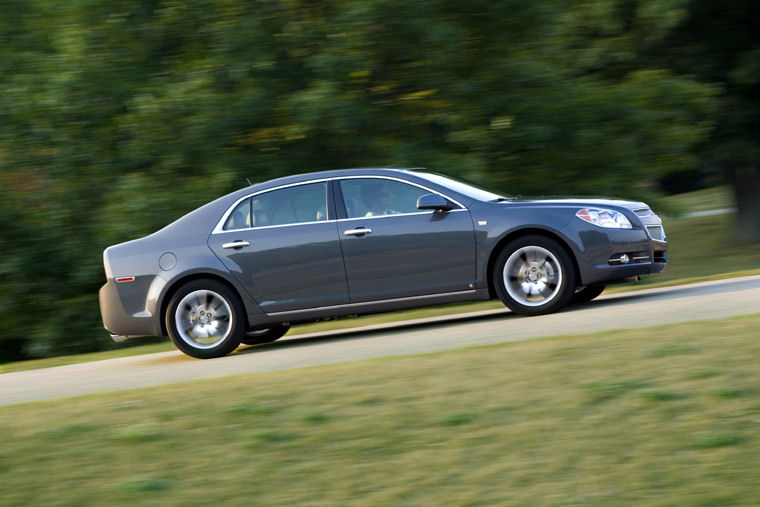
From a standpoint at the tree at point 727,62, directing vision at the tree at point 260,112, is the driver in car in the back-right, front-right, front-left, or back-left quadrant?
front-left

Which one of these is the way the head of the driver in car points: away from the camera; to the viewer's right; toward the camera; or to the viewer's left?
to the viewer's right

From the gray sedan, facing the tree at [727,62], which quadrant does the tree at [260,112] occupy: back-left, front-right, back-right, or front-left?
front-left

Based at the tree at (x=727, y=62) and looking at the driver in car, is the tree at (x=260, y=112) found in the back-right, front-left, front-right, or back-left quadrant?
front-right

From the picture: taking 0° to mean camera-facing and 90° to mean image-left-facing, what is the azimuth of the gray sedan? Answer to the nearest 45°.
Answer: approximately 270°
